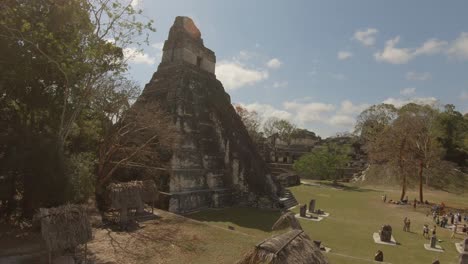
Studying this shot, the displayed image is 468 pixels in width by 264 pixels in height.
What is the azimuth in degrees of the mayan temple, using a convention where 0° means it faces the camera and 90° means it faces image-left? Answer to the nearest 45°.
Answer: approximately 315°

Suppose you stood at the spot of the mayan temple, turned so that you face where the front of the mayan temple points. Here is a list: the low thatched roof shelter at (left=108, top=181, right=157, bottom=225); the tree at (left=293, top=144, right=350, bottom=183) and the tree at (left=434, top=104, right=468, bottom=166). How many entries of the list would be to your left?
2

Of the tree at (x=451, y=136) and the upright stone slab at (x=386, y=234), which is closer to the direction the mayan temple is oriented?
the upright stone slab

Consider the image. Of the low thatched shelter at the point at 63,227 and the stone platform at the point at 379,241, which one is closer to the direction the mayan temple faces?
the stone platform

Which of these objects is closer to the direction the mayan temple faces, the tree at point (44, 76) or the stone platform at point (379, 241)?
the stone platform

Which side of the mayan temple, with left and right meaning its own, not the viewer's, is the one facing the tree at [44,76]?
right

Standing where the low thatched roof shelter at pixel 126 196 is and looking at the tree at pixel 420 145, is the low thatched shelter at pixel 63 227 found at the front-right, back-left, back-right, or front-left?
back-right

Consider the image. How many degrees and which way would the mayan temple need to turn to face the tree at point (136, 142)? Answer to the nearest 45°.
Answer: approximately 90° to its right

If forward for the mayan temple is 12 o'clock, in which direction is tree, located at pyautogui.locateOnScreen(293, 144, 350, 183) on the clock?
The tree is roughly at 9 o'clock from the mayan temple.

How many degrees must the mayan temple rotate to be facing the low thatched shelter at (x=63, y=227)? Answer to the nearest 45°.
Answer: approximately 45° to its right

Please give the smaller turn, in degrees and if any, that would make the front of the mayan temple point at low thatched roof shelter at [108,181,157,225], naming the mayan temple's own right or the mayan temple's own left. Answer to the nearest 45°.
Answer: approximately 45° to the mayan temple's own right

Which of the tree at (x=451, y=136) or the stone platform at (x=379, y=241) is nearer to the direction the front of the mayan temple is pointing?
the stone platform

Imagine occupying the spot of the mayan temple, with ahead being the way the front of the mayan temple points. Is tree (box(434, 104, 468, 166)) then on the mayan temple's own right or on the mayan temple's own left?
on the mayan temple's own left
